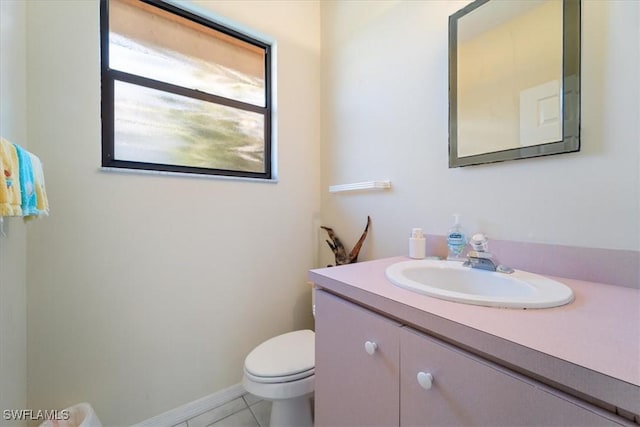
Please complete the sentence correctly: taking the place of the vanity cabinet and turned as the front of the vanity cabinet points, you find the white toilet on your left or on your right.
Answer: on your right

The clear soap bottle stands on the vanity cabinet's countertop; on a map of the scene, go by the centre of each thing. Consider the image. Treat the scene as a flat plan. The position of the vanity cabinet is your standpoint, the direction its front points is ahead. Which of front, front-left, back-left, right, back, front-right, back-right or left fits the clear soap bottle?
back-right

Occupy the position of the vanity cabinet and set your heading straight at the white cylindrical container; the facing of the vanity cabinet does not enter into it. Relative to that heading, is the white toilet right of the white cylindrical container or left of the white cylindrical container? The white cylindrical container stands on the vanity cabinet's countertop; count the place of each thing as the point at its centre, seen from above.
left

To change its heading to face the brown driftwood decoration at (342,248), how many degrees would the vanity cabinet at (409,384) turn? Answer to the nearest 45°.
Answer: approximately 90° to its right

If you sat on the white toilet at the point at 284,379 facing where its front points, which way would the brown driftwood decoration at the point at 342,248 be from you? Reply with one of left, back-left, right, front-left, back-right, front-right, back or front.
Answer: back

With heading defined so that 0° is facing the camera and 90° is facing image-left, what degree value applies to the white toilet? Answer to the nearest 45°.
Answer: approximately 45°

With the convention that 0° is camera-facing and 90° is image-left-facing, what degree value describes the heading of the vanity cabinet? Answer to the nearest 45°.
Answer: approximately 45°

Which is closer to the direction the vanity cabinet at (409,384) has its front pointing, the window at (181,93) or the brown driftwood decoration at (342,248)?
the window

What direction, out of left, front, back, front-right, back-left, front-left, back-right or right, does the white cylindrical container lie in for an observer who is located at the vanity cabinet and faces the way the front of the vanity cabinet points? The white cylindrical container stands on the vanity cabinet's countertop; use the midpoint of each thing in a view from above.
back-right
